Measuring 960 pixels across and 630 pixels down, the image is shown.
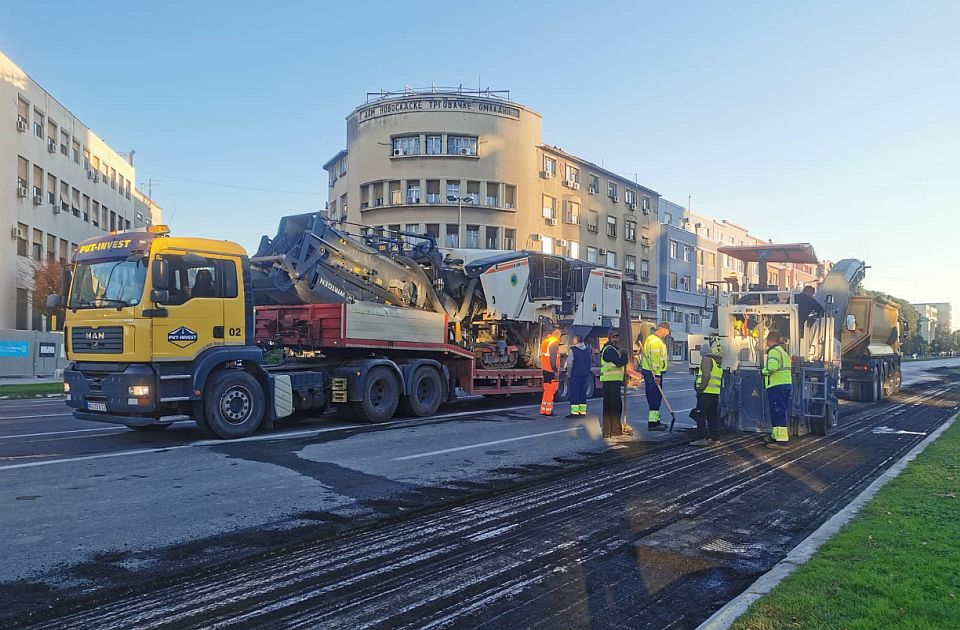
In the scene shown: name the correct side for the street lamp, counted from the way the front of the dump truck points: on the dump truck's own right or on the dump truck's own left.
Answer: on the dump truck's own left

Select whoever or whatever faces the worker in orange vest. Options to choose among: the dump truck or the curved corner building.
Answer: the curved corner building

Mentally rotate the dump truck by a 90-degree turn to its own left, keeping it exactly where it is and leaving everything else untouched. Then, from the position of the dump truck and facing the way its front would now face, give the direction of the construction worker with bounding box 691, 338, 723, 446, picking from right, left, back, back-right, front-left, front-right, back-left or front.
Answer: back-left

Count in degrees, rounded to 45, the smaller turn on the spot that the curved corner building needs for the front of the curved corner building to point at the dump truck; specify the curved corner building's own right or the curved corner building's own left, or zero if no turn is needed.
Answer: approximately 45° to the curved corner building's own left

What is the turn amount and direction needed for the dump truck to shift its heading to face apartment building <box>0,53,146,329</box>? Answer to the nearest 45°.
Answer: approximately 135° to its left

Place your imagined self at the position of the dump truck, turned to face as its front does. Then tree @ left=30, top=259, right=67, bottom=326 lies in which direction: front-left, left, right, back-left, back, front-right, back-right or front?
back-left

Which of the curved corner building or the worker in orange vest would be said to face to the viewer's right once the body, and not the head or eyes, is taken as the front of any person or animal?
the worker in orange vest

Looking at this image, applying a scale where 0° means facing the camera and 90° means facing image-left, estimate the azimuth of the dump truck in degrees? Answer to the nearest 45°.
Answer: approximately 225°
